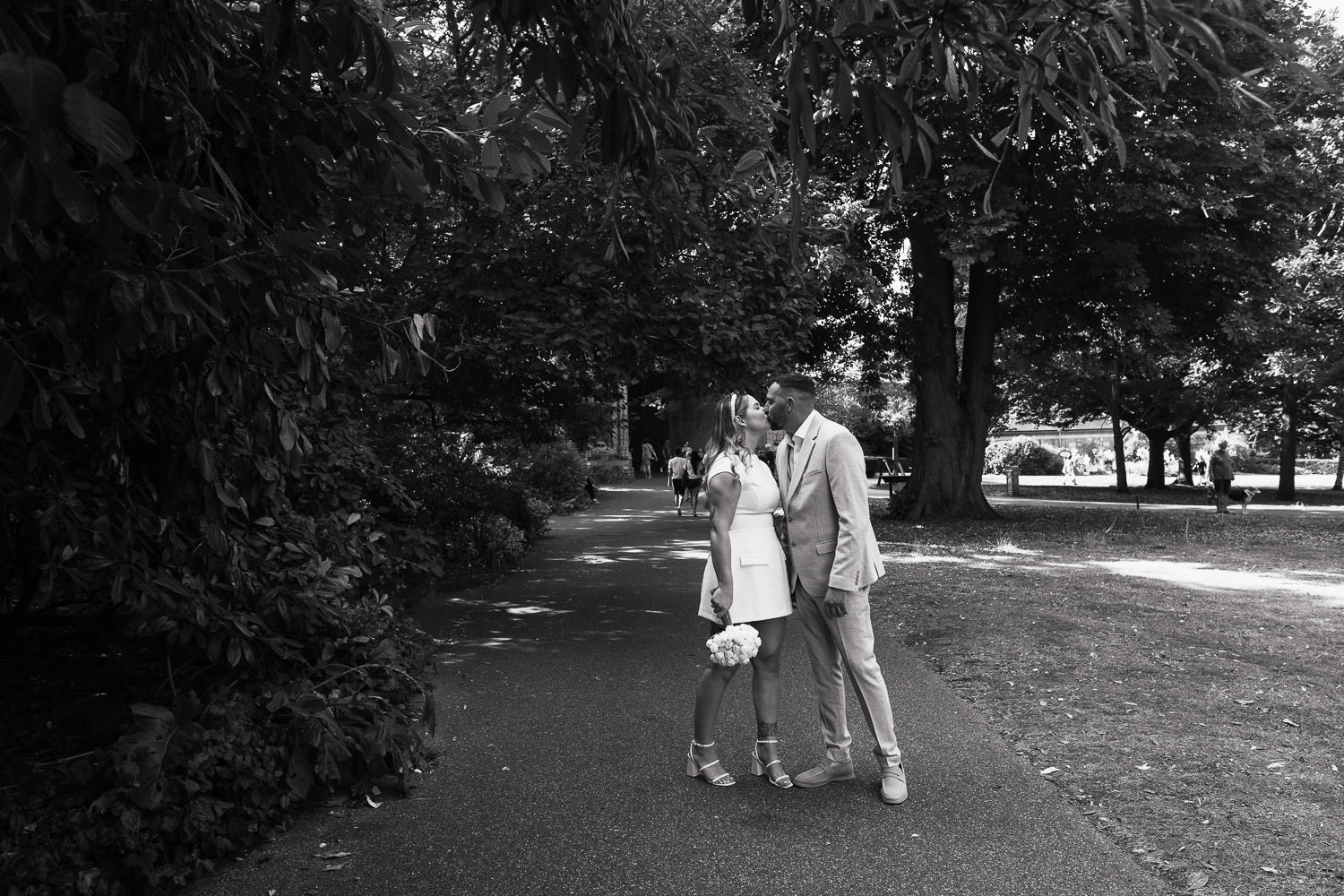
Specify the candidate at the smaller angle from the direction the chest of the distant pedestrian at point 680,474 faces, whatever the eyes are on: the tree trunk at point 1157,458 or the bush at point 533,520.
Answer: the tree trunk

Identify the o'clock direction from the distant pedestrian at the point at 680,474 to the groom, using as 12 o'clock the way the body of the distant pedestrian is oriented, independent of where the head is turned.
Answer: The groom is roughly at 6 o'clock from the distant pedestrian.

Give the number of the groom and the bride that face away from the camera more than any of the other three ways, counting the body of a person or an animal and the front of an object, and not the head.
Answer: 0

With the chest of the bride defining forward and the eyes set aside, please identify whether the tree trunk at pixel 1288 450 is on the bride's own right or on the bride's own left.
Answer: on the bride's own left

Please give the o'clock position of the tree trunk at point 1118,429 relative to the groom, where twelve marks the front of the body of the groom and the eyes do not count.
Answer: The tree trunk is roughly at 5 o'clock from the groom.

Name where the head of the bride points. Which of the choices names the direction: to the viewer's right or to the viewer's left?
to the viewer's right

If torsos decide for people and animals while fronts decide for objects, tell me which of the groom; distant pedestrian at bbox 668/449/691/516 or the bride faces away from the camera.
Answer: the distant pedestrian

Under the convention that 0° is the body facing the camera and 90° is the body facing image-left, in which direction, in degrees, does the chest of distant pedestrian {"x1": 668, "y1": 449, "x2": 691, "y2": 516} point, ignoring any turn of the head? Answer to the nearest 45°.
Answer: approximately 180°

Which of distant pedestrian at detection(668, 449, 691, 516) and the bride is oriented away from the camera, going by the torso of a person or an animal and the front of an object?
the distant pedestrian

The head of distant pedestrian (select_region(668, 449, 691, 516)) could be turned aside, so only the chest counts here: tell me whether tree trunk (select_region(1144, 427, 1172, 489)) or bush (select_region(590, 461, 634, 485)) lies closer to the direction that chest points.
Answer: the bush

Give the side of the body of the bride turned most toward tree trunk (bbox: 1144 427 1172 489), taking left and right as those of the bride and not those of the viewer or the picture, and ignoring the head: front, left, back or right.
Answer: left

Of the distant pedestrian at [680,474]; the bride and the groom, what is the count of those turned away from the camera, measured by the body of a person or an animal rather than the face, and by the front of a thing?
1

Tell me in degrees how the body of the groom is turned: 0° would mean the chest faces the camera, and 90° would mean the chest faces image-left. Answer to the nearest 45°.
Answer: approximately 45°

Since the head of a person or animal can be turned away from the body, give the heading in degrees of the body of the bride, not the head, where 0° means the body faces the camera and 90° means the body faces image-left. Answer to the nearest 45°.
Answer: approximately 315°

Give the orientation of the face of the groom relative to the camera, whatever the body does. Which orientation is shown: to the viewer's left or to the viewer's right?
to the viewer's left

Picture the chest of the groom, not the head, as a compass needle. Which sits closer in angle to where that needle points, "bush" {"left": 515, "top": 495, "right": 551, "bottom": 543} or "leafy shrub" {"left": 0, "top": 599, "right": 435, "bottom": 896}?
the leafy shrub
